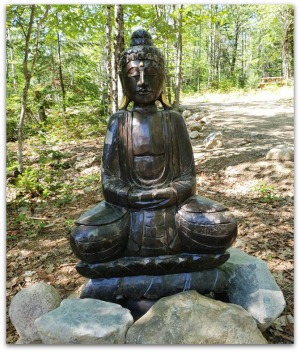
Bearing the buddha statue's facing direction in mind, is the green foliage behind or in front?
behind

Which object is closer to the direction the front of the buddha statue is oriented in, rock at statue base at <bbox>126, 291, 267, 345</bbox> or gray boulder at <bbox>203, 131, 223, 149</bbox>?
the rock at statue base

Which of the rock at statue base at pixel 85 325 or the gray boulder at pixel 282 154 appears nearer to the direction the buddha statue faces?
the rock at statue base

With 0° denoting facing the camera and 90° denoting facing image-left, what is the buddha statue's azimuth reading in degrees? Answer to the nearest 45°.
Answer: approximately 0°

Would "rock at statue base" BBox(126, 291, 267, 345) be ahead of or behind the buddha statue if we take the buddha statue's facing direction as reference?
ahead
